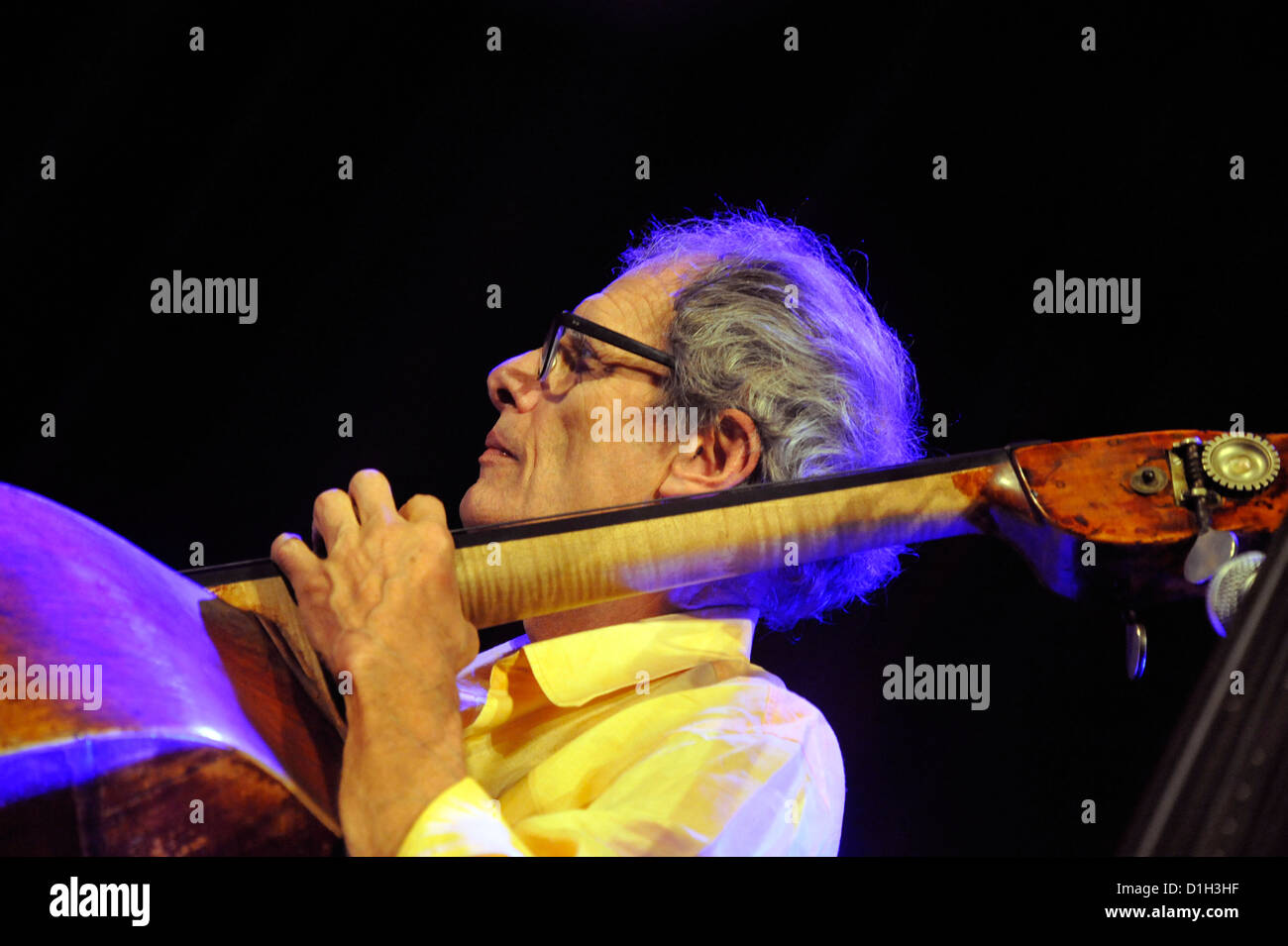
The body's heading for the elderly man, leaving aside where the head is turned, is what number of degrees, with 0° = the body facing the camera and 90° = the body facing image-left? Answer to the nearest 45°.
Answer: approximately 90°

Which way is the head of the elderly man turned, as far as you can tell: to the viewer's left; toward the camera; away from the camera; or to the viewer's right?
to the viewer's left
